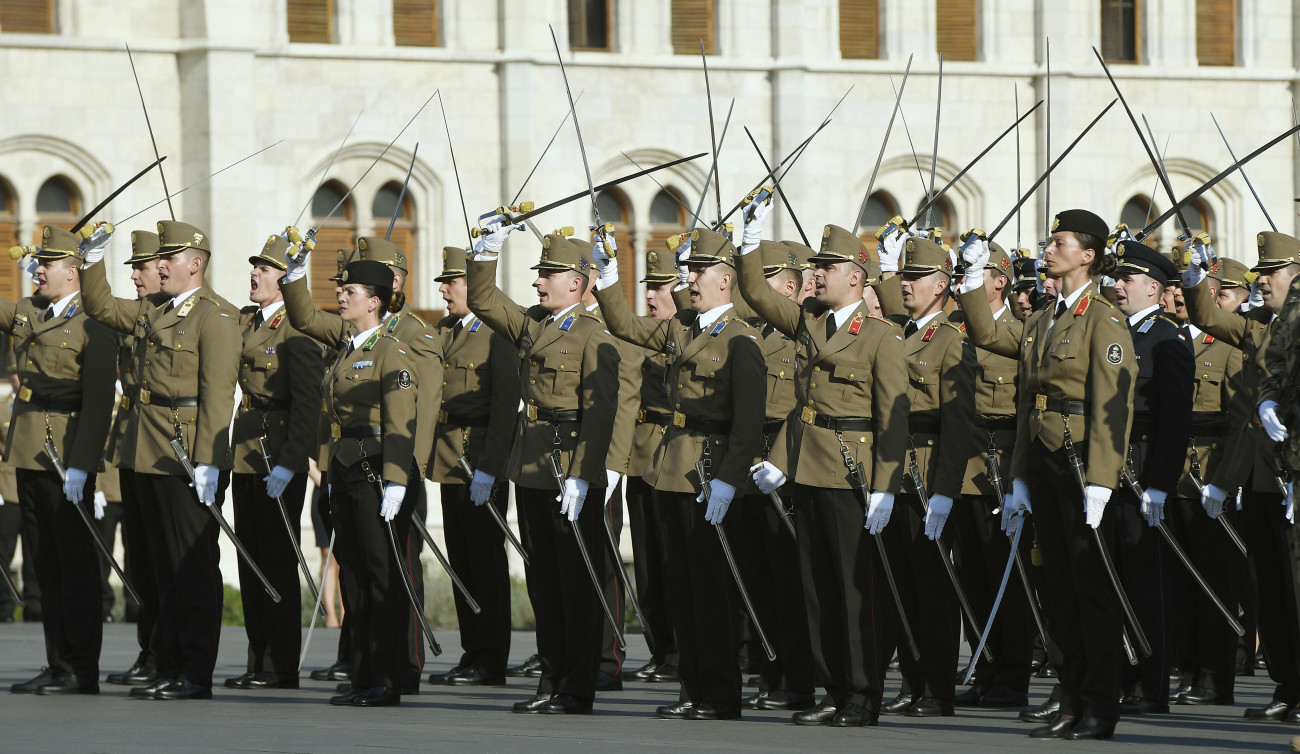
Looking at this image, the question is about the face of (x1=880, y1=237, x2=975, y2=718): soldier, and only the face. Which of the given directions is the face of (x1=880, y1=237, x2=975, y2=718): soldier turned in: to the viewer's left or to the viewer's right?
to the viewer's left

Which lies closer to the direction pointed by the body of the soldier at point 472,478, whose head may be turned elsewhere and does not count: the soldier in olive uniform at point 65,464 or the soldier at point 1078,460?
the soldier in olive uniform

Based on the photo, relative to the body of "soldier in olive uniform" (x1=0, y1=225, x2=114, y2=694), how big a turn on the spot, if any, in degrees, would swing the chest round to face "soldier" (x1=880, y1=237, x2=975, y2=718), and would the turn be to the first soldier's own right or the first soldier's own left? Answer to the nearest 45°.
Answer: approximately 90° to the first soldier's own left

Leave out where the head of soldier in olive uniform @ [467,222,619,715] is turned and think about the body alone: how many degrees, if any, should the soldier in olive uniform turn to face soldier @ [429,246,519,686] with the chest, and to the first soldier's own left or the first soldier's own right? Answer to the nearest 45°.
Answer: approximately 135° to the first soldier's own right

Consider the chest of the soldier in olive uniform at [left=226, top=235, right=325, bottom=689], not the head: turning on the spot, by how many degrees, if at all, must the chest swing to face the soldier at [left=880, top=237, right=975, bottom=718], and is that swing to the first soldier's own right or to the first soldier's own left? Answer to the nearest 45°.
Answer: approximately 90° to the first soldier's own left

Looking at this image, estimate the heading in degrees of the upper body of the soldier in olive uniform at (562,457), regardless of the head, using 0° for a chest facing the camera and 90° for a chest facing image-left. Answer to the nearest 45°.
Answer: approximately 45°

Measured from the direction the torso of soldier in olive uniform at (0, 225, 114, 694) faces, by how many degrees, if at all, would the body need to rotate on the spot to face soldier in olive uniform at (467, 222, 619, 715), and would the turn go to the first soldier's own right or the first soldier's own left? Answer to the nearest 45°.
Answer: approximately 90° to the first soldier's own left

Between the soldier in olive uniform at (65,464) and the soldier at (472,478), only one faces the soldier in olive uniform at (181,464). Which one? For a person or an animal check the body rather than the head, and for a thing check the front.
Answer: the soldier

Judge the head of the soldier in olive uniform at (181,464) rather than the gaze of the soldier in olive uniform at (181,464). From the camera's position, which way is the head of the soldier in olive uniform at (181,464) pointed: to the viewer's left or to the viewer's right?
to the viewer's left

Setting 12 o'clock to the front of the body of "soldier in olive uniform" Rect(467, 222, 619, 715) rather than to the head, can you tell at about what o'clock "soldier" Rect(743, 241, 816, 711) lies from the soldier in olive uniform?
The soldier is roughly at 7 o'clock from the soldier in olive uniform.
